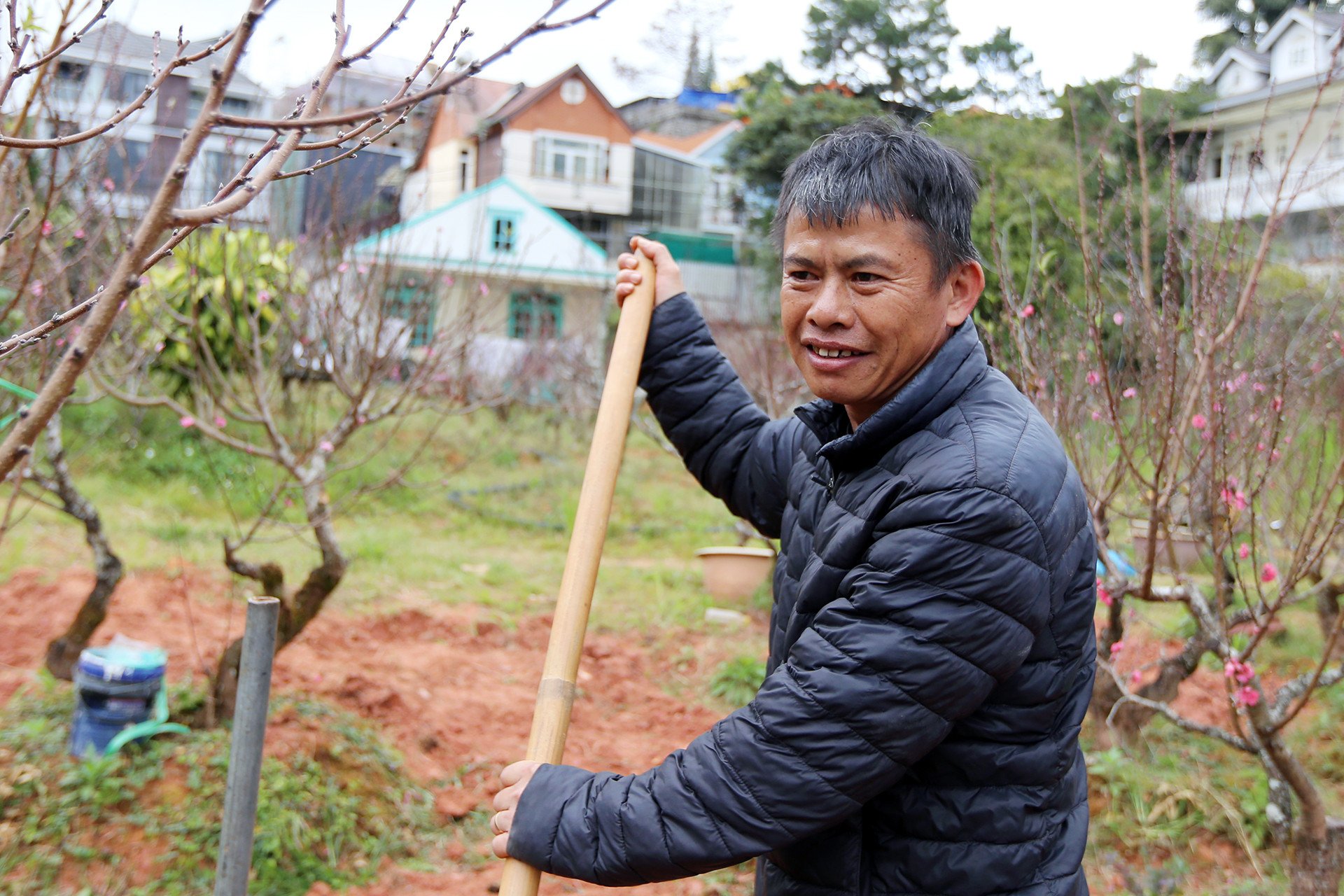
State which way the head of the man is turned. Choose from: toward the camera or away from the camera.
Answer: toward the camera

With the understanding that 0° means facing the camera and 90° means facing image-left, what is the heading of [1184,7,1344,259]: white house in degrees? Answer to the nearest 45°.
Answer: approximately 45°

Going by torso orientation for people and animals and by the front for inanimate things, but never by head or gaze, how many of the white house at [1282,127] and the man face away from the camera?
0

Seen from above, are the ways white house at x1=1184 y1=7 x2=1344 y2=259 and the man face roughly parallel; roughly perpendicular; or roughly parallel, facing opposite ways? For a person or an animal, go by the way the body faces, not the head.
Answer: roughly parallel

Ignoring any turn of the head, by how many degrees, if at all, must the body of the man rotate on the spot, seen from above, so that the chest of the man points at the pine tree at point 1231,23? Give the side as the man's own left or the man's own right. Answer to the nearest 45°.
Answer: approximately 135° to the man's own right

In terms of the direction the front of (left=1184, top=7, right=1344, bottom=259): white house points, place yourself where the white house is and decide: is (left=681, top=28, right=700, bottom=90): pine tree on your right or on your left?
on your right

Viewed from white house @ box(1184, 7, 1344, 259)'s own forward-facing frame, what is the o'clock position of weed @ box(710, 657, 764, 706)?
The weed is roughly at 11 o'clock from the white house.

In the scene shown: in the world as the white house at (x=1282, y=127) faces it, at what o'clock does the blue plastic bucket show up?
The blue plastic bucket is roughly at 11 o'clock from the white house.

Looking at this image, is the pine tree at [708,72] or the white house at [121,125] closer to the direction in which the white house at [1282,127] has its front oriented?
the white house

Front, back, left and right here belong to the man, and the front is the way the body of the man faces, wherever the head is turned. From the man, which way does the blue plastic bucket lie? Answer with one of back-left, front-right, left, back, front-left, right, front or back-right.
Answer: right
